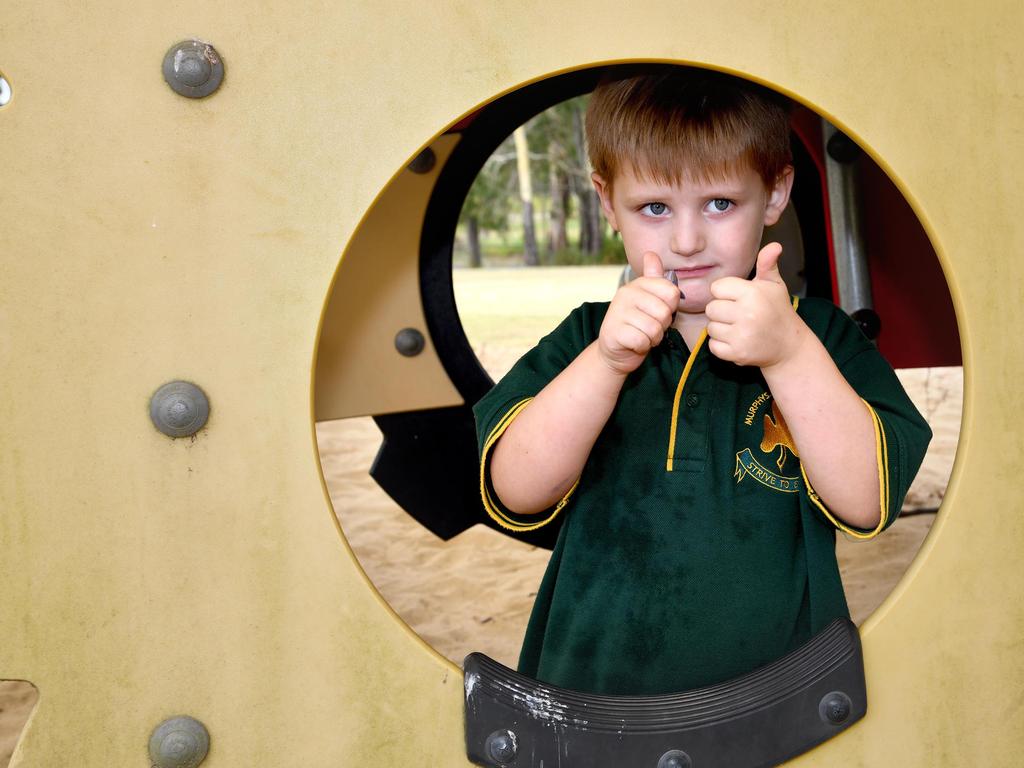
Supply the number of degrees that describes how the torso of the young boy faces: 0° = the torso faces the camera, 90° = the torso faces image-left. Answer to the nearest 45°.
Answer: approximately 0°

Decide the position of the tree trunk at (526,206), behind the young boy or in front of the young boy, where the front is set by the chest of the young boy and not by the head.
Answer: behind

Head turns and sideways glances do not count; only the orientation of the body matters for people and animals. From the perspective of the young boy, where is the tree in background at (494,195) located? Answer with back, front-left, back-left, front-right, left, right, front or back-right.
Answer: back

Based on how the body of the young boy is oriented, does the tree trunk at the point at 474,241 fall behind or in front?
behind
